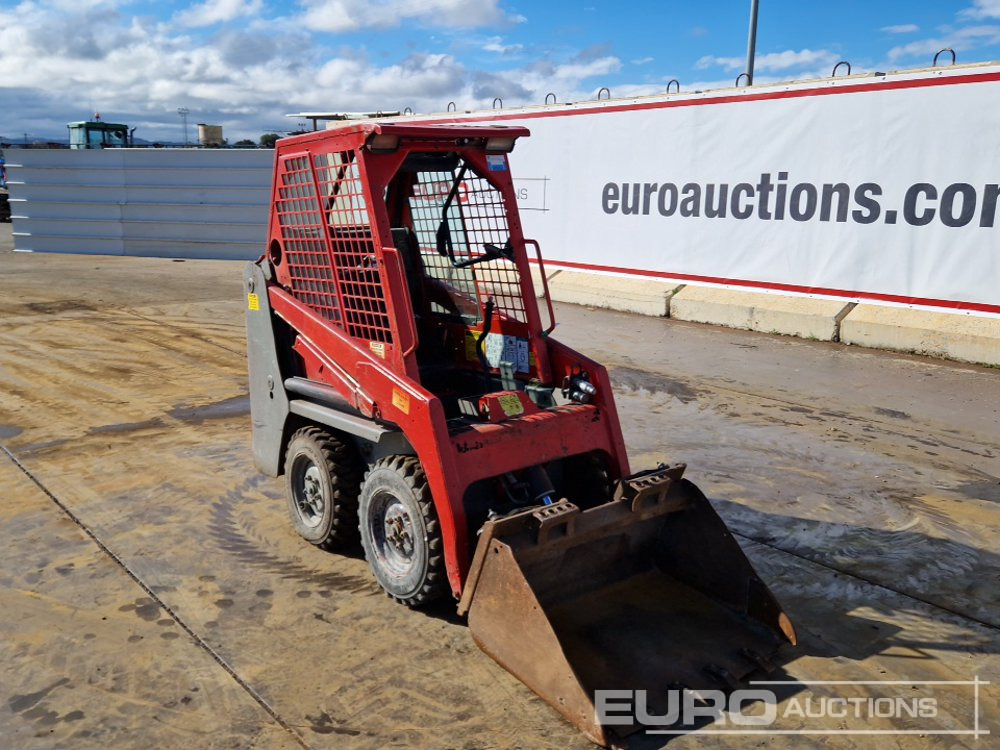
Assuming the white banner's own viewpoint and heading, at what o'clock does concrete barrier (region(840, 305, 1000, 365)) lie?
The concrete barrier is roughly at 9 o'clock from the white banner.

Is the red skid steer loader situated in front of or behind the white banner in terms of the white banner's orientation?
in front

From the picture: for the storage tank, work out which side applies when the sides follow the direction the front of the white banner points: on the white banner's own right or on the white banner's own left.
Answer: on the white banner's own right

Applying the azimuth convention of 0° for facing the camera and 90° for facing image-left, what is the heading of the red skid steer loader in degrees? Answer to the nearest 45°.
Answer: approximately 315°

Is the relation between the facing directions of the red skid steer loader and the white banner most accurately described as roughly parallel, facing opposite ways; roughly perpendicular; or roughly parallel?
roughly perpendicular

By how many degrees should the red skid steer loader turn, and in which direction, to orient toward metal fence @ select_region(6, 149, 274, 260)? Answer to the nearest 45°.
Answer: approximately 180°

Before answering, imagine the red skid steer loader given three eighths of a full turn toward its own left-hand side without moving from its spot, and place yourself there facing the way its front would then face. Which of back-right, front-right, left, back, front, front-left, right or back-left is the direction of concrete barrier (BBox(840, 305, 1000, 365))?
front-right

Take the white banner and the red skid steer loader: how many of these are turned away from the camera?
0

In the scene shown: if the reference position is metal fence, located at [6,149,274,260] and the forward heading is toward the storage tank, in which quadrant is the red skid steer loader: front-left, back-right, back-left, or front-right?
back-right

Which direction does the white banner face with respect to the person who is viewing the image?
facing the viewer and to the left of the viewer
